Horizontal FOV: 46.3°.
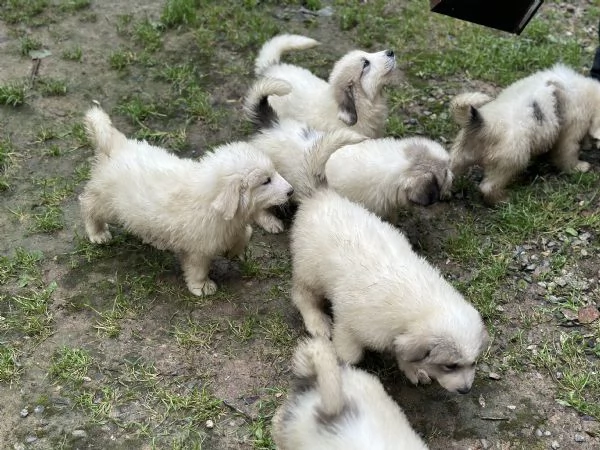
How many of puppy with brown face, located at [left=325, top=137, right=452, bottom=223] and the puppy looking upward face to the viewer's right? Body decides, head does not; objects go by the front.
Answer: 2

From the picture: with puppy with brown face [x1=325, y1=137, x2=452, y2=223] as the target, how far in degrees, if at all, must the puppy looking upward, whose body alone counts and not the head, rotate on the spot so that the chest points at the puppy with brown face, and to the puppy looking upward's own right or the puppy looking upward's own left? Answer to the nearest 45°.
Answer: approximately 45° to the puppy looking upward's own right

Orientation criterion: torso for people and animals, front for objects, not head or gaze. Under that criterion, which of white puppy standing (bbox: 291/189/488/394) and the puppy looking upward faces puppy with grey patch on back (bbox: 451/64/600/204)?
the puppy looking upward

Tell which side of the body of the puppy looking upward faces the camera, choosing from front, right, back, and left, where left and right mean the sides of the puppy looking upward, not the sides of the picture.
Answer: right

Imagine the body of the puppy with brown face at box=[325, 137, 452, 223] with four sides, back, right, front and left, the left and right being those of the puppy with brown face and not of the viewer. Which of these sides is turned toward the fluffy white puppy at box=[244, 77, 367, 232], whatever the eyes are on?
back

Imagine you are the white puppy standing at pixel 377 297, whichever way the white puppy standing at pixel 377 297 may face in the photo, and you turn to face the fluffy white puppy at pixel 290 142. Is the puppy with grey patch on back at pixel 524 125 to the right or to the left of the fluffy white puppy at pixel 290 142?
right

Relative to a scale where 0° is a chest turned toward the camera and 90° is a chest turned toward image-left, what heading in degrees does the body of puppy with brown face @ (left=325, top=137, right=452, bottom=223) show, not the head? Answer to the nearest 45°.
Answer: approximately 270°

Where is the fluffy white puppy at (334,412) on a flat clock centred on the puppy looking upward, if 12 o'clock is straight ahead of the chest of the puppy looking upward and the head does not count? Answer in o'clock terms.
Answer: The fluffy white puppy is roughly at 3 o'clock from the puppy looking upward.

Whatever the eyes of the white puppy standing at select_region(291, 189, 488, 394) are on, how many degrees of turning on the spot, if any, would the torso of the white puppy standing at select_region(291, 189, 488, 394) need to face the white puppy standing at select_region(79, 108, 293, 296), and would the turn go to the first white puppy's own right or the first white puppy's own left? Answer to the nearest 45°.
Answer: approximately 135° to the first white puppy's own right
